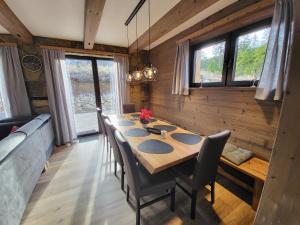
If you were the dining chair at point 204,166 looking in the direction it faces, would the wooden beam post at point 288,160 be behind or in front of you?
behind

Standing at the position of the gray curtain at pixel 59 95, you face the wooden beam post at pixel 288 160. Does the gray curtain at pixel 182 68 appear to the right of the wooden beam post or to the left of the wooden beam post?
left

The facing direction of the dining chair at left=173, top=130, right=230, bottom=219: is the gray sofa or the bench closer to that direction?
the gray sofa

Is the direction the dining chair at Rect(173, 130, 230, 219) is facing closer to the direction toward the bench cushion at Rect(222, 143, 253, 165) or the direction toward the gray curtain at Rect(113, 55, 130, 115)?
the gray curtain

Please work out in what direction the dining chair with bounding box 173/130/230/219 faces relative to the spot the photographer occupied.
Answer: facing away from the viewer and to the left of the viewer

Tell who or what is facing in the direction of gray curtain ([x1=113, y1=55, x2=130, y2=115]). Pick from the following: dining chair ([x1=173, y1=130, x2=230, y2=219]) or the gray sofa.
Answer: the dining chair
